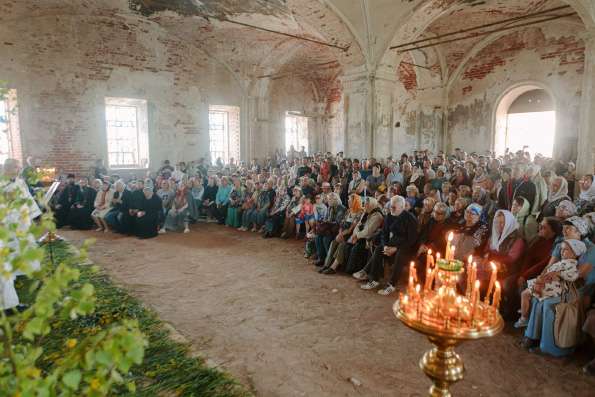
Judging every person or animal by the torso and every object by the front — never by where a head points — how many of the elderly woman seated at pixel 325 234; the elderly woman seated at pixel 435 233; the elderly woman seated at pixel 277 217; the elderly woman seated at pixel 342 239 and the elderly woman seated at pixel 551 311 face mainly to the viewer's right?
0

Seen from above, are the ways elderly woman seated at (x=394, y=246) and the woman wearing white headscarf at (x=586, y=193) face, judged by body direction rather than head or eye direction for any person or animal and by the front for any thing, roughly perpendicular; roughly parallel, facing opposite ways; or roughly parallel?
roughly parallel

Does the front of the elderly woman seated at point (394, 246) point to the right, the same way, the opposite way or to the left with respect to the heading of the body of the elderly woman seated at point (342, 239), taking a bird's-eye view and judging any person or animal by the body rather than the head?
the same way

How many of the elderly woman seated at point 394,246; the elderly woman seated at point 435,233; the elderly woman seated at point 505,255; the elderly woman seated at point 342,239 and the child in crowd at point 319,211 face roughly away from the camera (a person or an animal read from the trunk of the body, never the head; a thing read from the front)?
0

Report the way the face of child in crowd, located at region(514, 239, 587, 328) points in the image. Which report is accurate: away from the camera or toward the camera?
toward the camera

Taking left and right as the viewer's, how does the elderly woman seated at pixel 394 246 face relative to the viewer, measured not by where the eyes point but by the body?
facing the viewer and to the left of the viewer

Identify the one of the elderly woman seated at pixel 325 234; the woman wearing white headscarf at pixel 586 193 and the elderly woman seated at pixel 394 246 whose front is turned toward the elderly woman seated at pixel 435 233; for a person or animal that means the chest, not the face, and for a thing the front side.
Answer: the woman wearing white headscarf

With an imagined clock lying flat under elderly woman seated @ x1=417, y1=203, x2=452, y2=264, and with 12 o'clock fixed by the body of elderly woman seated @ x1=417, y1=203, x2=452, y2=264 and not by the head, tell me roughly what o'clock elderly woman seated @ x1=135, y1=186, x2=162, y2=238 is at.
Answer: elderly woman seated @ x1=135, y1=186, x2=162, y2=238 is roughly at 2 o'clock from elderly woman seated @ x1=417, y1=203, x2=452, y2=264.

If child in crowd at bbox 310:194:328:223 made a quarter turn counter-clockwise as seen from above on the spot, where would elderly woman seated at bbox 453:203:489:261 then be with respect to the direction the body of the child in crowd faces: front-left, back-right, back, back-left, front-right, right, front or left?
front

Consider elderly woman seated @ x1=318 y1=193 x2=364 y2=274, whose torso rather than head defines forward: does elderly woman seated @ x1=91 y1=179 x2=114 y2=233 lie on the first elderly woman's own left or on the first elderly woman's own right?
on the first elderly woman's own right

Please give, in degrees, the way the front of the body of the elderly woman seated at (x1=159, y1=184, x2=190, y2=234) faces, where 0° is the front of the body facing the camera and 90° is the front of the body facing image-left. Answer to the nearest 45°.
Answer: approximately 0°

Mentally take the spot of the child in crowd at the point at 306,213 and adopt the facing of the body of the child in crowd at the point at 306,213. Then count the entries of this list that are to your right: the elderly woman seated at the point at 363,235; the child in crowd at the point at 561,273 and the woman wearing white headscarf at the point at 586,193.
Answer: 0

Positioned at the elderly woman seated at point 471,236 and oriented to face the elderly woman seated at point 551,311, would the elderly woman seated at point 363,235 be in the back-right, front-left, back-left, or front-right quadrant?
back-right

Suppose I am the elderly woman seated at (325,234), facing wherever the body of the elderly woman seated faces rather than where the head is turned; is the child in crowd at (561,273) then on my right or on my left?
on my left

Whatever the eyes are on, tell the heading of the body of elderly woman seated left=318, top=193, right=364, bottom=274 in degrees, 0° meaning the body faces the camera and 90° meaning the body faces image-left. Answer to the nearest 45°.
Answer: approximately 45°

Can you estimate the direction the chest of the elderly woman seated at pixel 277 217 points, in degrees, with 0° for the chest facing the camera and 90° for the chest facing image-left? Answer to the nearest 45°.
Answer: approximately 45°

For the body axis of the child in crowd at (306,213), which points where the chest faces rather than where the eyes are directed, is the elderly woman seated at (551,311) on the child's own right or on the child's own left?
on the child's own left
